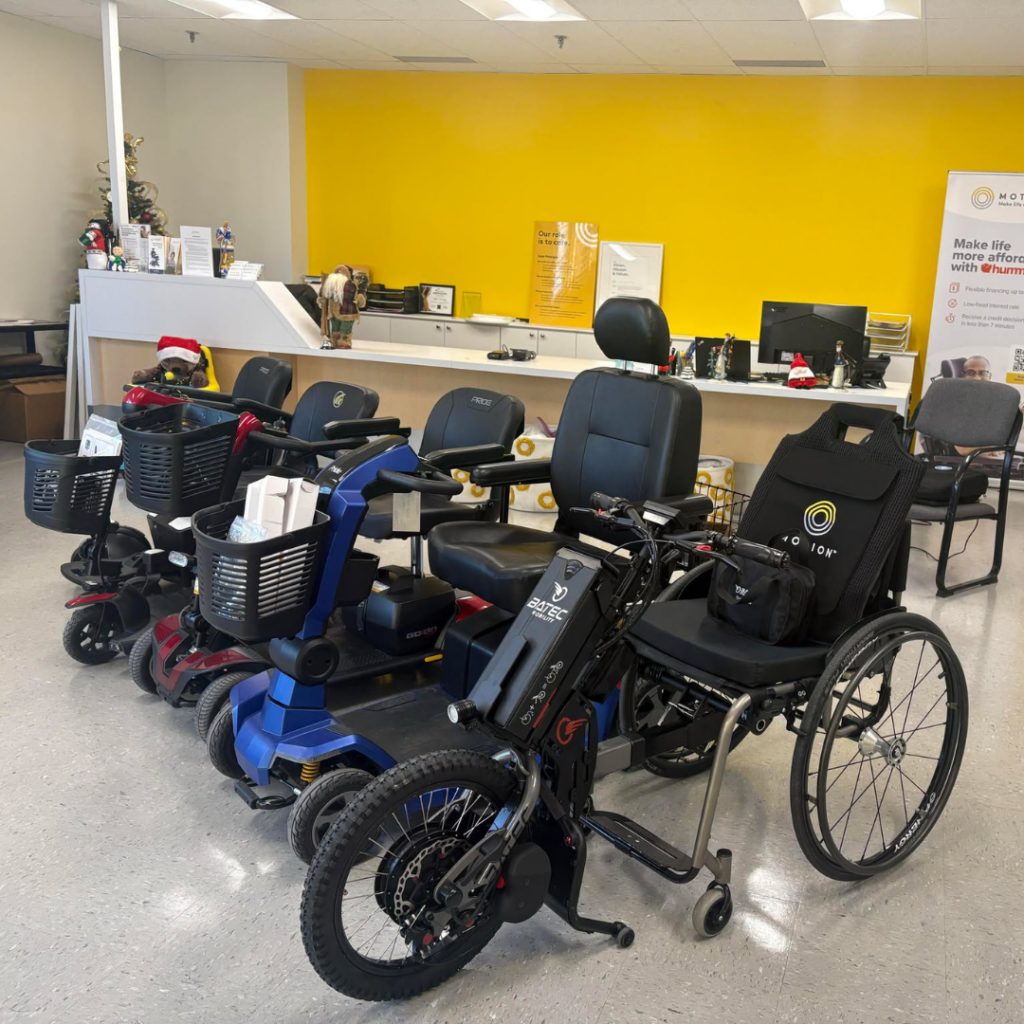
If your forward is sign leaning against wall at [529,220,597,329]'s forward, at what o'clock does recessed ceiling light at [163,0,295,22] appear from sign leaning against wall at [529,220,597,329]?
The recessed ceiling light is roughly at 2 o'clock from the sign leaning against wall.

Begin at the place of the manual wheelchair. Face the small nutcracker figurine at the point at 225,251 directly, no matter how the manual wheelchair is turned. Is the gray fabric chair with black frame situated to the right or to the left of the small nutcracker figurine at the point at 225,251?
right

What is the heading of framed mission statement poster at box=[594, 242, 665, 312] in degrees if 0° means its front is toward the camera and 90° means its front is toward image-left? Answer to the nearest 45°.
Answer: approximately 0°

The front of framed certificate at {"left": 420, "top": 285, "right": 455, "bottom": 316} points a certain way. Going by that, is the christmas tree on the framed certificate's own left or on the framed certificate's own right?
on the framed certificate's own right

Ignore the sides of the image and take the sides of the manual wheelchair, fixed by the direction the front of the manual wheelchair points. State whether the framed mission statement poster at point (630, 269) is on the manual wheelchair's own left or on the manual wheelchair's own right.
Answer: on the manual wheelchair's own right

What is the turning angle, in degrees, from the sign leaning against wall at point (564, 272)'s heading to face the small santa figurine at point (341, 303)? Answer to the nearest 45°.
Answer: approximately 45° to its right

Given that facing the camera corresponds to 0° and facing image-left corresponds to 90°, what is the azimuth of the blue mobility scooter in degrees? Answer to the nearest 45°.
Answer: approximately 45°

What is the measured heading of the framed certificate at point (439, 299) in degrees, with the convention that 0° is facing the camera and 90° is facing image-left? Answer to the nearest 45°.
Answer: approximately 0°
